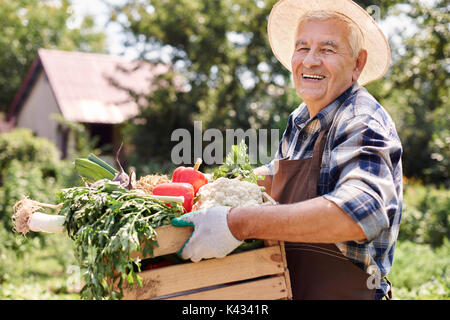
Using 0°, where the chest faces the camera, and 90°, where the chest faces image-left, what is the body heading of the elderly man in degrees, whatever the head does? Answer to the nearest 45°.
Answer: approximately 45°

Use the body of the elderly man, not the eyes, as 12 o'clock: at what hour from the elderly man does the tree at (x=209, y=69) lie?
The tree is roughly at 4 o'clock from the elderly man.

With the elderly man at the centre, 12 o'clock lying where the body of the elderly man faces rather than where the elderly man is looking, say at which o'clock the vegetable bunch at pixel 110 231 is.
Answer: The vegetable bunch is roughly at 1 o'clock from the elderly man.

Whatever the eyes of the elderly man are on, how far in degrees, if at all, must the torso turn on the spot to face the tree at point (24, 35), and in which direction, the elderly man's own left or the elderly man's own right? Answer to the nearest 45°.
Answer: approximately 90° to the elderly man's own right
